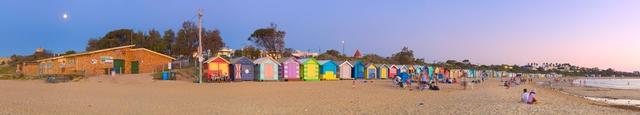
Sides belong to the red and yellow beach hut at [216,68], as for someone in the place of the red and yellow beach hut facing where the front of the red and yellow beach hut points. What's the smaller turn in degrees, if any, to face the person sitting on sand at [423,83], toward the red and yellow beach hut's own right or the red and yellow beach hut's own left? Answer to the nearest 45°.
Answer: approximately 45° to the red and yellow beach hut's own left

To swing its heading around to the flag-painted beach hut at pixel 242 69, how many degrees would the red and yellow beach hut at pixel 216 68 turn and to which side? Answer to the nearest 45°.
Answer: approximately 135° to its left

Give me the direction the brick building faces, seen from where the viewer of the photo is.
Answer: facing the viewer

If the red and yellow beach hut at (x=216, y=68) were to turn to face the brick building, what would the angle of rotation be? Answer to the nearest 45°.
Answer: approximately 135° to its right

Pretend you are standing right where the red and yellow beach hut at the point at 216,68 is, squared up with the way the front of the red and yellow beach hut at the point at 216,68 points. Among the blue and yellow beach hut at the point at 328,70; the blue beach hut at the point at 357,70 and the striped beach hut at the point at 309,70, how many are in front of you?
0

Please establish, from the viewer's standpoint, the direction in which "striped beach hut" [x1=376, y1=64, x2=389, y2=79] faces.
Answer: facing the viewer and to the right of the viewer

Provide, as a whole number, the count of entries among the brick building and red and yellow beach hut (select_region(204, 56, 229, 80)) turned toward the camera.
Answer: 2

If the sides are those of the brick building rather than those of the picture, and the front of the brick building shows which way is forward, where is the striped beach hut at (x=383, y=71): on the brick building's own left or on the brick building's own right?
on the brick building's own left

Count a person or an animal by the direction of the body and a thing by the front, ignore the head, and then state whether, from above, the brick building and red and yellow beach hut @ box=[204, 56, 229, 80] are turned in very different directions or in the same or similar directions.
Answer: same or similar directions

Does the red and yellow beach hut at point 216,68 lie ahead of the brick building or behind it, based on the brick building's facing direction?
ahead

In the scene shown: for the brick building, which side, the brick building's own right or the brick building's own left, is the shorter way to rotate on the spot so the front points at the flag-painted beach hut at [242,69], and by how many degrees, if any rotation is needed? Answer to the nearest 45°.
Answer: approximately 45° to the brick building's own left

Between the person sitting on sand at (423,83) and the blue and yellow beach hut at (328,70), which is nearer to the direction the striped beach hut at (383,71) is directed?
the person sitting on sand

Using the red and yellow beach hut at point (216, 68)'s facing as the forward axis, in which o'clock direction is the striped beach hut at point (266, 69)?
the striped beach hut at point (266, 69) is roughly at 8 o'clock from the red and yellow beach hut at point (216, 68).

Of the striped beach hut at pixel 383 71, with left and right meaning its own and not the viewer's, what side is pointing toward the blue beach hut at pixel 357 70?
right

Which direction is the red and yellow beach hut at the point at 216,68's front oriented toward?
toward the camera
